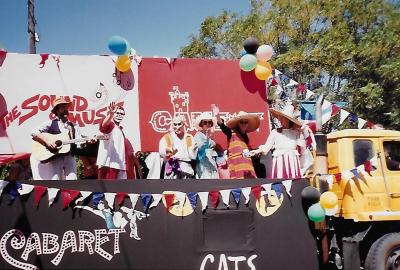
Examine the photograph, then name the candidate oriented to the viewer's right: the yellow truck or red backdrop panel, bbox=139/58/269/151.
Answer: the yellow truck

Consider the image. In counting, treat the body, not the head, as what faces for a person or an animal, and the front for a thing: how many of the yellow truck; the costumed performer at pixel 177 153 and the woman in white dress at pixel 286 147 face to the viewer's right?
1

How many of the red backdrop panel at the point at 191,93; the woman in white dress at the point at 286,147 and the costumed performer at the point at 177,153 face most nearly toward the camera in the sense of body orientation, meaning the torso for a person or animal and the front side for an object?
3

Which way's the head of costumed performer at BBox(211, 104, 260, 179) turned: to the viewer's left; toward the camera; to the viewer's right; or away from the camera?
toward the camera

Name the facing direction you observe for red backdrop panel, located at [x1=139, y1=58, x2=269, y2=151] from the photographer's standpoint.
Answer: facing the viewer

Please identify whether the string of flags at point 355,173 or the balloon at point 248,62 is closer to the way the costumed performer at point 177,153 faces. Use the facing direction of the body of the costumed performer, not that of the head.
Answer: the string of flags

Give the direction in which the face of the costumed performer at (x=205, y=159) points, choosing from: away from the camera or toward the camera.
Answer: toward the camera

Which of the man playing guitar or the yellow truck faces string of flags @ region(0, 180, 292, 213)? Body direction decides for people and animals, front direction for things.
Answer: the man playing guitar

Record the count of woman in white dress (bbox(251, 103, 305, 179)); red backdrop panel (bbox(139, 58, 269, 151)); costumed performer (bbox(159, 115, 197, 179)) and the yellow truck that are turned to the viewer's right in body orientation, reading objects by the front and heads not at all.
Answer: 1

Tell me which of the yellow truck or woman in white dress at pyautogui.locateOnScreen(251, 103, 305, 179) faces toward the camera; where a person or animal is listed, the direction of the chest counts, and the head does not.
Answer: the woman in white dress

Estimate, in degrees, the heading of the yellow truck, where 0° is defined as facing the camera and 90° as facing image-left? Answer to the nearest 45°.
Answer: approximately 270°

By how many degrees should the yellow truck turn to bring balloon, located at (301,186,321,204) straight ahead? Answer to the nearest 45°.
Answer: approximately 135° to its right

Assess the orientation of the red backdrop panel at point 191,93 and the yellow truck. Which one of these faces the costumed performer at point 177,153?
the red backdrop panel

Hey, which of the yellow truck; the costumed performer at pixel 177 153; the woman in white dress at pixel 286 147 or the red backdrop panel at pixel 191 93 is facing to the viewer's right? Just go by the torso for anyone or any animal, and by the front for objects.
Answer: the yellow truck

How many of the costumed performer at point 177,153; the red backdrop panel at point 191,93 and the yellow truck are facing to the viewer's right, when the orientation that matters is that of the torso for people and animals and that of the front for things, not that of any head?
1

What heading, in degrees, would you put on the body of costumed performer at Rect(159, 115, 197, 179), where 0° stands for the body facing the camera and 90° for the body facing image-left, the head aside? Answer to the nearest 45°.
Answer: approximately 0°

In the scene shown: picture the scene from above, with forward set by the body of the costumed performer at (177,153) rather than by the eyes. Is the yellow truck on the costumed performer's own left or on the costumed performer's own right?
on the costumed performer's own left
